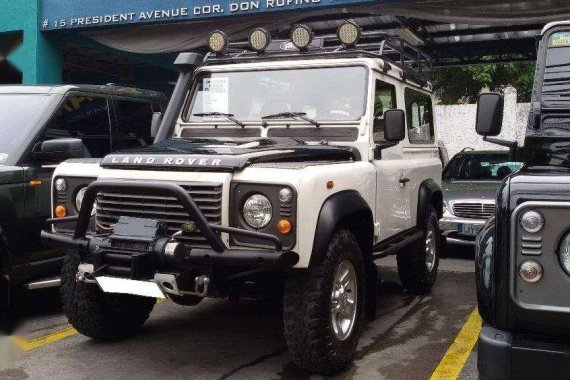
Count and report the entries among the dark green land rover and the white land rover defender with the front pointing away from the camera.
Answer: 0

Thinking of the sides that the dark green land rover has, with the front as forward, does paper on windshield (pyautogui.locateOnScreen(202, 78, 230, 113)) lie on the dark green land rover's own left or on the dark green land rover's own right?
on the dark green land rover's own left

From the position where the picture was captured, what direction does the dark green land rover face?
facing the viewer and to the left of the viewer

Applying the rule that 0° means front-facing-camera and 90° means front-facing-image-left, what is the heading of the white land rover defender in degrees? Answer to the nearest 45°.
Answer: approximately 45°

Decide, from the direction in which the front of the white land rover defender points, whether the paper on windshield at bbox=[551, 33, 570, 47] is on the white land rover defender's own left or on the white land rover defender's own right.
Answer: on the white land rover defender's own left

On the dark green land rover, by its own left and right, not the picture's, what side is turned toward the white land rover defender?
left

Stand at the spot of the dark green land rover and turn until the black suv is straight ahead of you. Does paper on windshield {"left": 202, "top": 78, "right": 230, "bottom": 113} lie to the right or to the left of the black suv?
left
